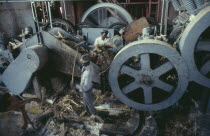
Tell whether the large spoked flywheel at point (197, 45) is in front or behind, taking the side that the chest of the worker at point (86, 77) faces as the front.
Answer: behind

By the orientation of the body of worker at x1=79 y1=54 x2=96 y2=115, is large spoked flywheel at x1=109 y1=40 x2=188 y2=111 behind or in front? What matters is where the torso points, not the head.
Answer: behind

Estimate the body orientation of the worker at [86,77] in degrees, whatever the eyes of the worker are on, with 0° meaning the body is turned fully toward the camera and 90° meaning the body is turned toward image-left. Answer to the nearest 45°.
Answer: approximately 90°
